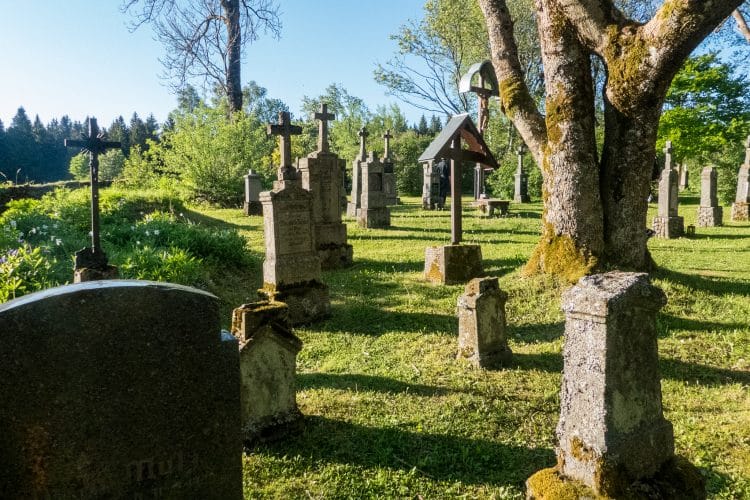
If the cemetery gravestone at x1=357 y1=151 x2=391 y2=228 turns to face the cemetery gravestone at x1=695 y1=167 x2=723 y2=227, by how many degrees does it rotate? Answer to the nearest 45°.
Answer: approximately 45° to its left

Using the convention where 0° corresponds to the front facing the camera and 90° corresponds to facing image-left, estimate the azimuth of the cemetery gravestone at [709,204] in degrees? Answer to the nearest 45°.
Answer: approximately 45°

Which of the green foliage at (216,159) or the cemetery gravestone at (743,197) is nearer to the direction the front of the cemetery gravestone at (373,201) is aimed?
the cemetery gravestone

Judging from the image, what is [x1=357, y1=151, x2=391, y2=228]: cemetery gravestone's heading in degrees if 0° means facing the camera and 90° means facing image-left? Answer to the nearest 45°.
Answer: approximately 315°

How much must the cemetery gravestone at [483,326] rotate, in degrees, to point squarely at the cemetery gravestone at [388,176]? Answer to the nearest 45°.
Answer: approximately 135° to its left

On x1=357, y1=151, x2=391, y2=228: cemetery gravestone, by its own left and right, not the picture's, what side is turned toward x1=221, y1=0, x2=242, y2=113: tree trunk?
back

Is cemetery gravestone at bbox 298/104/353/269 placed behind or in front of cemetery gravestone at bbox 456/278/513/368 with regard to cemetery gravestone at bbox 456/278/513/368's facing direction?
behind

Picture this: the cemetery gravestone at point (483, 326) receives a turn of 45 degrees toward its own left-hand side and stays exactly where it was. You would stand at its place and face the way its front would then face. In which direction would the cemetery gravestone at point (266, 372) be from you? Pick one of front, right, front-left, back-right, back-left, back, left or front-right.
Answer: back-right
